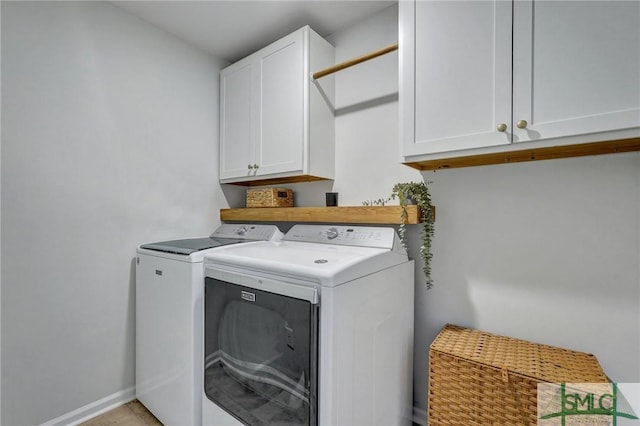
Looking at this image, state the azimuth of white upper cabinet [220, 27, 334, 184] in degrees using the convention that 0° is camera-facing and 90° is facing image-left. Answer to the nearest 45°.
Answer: approximately 45°

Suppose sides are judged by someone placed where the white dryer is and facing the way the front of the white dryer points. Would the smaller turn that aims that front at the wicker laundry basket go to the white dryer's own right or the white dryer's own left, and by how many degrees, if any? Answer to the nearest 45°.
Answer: approximately 135° to the white dryer's own left

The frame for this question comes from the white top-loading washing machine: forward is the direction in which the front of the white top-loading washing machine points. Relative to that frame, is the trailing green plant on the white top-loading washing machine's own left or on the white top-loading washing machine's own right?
on the white top-loading washing machine's own left

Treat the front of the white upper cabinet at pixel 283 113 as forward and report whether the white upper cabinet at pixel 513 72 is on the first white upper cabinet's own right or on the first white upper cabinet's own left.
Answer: on the first white upper cabinet's own left
